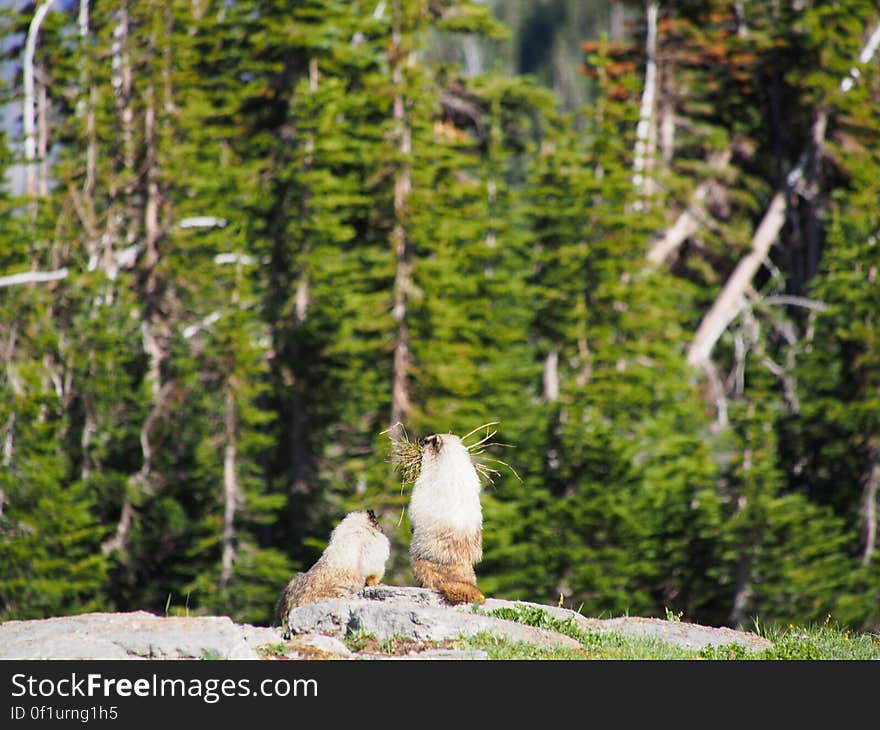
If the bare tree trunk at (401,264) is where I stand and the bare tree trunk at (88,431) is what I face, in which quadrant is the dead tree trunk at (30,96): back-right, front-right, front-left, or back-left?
front-right

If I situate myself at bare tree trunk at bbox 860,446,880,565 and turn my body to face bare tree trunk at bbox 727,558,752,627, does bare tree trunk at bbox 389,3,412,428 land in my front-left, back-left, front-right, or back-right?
front-right

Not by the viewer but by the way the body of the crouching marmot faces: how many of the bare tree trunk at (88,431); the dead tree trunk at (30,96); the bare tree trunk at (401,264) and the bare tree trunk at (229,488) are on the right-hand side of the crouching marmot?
0

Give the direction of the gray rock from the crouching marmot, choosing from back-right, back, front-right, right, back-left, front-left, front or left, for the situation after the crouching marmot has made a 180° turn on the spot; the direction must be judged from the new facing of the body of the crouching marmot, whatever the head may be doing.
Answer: front

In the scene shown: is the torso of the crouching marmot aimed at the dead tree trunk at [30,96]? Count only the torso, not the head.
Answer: no

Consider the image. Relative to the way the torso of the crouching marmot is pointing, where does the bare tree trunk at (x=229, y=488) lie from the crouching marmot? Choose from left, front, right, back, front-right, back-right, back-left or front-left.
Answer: front-left

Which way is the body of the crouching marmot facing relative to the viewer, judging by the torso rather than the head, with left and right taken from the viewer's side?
facing away from the viewer and to the right of the viewer

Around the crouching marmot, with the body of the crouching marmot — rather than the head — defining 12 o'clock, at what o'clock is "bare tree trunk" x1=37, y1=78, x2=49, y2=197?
The bare tree trunk is roughly at 10 o'clock from the crouching marmot.

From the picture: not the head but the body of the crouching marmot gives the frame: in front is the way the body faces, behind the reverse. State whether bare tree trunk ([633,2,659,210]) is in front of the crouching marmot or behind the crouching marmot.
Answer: in front

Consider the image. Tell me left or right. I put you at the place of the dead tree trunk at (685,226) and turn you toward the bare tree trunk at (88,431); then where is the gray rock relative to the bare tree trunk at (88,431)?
left

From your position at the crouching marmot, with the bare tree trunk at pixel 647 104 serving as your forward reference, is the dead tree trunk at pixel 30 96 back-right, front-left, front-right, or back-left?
front-left

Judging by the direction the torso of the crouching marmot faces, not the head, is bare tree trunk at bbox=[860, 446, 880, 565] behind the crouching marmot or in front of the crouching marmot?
in front

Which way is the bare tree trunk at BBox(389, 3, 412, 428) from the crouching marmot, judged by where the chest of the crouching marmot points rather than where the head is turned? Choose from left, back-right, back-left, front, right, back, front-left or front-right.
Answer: front-left

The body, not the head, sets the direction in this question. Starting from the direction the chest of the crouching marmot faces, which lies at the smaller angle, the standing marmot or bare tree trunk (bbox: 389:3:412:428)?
the bare tree trunk
